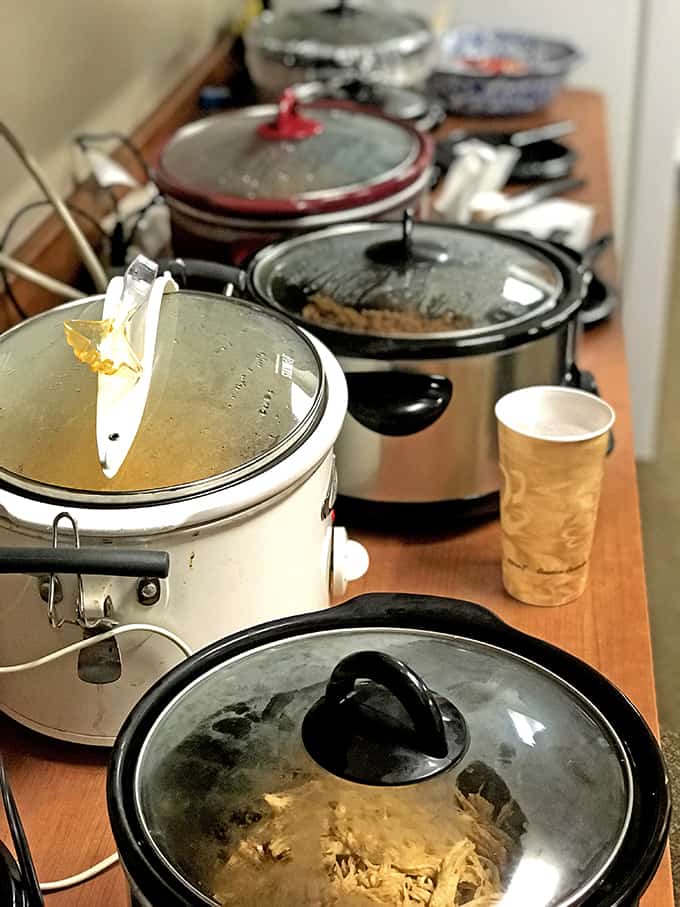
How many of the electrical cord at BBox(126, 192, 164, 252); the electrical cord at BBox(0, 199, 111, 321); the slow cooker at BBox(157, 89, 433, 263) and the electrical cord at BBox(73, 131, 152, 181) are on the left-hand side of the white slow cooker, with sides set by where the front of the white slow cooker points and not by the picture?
4

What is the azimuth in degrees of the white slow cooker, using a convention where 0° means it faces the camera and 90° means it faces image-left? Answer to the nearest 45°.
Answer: approximately 270°

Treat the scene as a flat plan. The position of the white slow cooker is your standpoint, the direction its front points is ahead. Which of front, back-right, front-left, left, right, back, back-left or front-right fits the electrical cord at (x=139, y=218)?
left

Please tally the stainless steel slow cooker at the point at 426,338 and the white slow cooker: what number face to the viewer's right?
2

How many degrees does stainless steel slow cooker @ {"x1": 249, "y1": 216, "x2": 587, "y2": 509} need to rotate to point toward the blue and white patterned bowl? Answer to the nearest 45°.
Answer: approximately 90° to its left

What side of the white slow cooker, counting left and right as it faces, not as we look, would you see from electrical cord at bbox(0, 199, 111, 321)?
left

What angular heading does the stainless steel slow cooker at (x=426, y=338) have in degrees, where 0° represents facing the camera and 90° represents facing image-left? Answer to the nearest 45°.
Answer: approximately 270°
